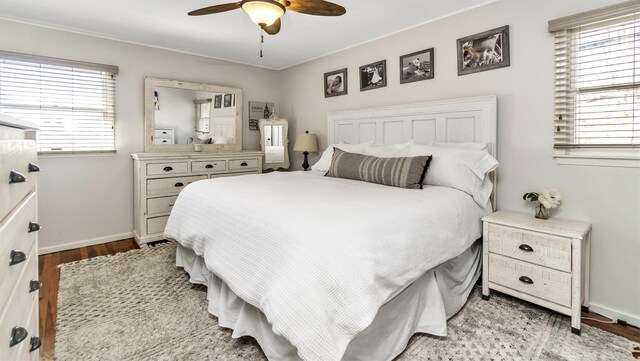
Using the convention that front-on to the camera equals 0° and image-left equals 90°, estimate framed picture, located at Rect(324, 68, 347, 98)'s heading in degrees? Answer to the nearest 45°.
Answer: approximately 45°

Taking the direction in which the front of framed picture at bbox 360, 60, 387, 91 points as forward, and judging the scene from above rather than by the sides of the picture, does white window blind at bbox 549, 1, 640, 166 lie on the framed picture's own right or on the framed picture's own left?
on the framed picture's own left

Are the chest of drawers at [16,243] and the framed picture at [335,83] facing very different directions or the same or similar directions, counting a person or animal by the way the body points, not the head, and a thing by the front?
very different directions

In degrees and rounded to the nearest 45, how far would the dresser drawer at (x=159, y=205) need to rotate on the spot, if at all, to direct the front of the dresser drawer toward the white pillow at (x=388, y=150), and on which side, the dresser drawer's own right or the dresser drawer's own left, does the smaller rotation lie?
approximately 45° to the dresser drawer's own left

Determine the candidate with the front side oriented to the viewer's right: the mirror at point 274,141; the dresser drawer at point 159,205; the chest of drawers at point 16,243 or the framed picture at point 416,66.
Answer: the chest of drawers

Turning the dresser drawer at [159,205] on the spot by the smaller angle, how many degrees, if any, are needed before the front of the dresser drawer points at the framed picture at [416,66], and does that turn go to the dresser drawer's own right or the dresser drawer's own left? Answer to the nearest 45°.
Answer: approximately 45° to the dresser drawer's own left

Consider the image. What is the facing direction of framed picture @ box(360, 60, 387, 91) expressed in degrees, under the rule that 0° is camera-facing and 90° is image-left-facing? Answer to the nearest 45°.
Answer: approximately 45°
